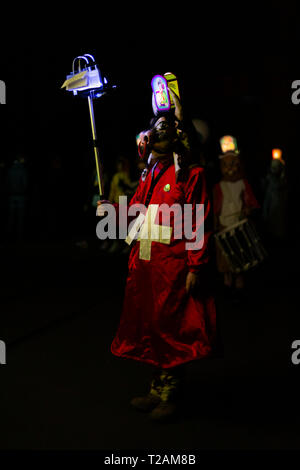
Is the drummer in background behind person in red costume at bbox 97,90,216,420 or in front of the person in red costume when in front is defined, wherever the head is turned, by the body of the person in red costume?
behind

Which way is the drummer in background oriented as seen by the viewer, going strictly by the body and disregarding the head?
toward the camera

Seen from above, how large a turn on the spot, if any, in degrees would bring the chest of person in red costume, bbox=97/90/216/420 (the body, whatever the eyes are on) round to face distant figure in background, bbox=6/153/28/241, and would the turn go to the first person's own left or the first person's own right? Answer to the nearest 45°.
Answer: approximately 135° to the first person's own right

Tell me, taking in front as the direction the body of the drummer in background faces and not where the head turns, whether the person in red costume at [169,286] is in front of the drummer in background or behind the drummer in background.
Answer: in front

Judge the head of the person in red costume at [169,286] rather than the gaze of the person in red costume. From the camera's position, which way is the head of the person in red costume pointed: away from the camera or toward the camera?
toward the camera

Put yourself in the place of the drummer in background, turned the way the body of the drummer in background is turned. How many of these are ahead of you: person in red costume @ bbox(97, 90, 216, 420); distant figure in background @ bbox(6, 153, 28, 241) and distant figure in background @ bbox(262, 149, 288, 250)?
1

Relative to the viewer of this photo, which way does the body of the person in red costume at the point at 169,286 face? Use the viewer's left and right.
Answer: facing the viewer and to the left of the viewer

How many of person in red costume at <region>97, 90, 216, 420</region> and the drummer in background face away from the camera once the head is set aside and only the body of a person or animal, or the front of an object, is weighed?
0
